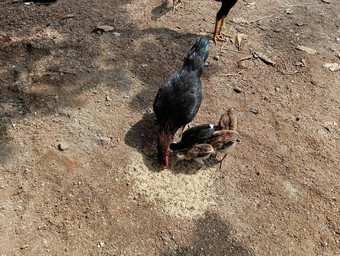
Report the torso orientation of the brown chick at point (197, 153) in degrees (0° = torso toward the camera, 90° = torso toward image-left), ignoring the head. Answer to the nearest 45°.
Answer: approximately 90°

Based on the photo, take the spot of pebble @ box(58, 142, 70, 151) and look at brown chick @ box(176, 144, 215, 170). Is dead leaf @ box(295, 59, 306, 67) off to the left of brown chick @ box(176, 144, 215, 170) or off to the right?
left

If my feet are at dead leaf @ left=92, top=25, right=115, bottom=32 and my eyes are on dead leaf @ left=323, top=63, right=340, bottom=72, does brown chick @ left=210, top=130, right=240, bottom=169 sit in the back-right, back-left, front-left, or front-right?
front-right

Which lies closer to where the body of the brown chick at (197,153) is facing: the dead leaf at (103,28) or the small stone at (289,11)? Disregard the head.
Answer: the dead leaf

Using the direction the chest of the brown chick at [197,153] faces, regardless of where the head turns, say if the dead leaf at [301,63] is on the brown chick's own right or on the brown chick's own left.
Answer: on the brown chick's own right

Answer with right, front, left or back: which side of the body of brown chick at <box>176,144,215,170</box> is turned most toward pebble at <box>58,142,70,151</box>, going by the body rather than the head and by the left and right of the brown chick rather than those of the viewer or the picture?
front
